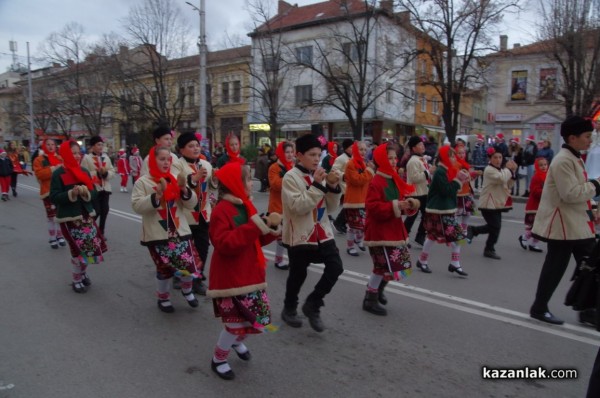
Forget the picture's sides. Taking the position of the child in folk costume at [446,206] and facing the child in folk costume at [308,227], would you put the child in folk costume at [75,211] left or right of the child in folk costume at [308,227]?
right

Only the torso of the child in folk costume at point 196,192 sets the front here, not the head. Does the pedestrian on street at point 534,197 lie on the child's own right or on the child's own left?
on the child's own left

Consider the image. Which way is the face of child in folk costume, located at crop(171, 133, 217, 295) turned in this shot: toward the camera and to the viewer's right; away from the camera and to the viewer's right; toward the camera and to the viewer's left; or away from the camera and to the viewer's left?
toward the camera and to the viewer's right

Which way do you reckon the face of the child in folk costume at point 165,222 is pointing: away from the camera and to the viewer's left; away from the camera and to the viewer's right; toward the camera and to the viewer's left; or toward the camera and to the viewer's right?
toward the camera and to the viewer's right

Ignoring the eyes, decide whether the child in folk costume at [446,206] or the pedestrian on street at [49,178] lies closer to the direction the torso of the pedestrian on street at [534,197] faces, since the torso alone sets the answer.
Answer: the child in folk costume

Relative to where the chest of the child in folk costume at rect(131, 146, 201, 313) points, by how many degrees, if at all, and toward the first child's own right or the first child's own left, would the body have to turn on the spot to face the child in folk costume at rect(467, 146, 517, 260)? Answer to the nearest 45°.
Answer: approximately 45° to the first child's own left

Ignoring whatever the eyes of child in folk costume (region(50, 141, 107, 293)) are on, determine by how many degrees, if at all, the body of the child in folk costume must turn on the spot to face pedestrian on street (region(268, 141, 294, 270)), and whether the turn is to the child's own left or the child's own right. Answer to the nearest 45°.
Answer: approximately 45° to the child's own left
